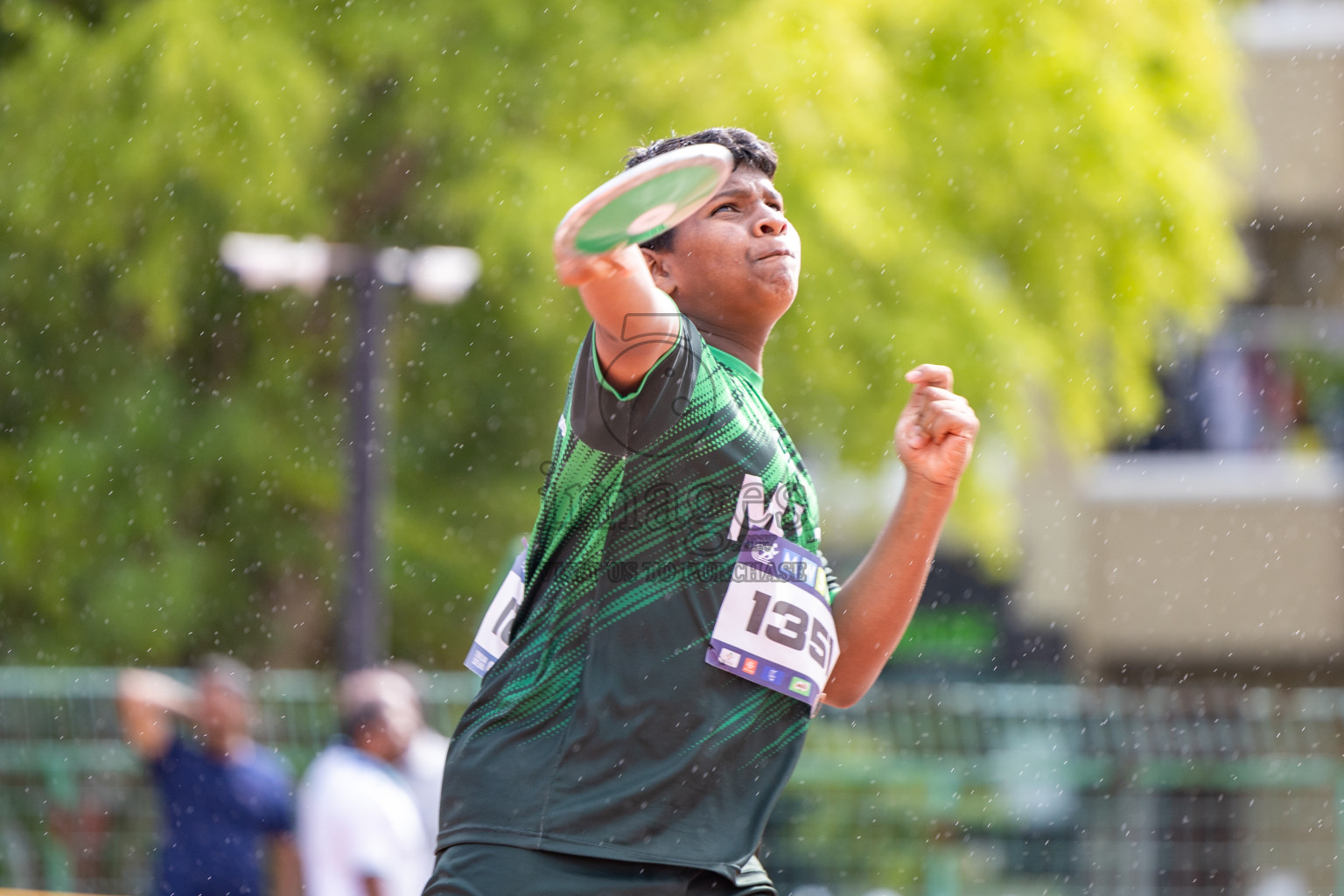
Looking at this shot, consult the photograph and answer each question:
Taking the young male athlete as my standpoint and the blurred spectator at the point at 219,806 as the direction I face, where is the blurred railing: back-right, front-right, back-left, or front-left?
front-right

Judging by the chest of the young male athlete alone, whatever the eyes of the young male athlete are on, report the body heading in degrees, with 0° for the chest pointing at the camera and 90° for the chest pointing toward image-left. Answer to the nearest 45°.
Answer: approximately 315°

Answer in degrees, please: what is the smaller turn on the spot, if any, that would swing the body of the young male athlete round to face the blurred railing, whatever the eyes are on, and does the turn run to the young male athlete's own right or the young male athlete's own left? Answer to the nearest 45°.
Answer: approximately 135° to the young male athlete's own left

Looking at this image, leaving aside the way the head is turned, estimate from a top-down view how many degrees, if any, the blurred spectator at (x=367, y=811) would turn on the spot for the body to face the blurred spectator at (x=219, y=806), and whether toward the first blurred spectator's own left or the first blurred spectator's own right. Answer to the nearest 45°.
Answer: approximately 135° to the first blurred spectator's own left

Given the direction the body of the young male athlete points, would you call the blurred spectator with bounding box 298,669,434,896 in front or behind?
behind

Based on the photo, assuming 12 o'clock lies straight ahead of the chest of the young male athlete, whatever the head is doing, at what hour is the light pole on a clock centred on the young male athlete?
The light pole is roughly at 7 o'clock from the young male athlete.

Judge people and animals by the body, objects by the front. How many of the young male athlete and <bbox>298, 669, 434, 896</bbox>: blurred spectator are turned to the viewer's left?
0
